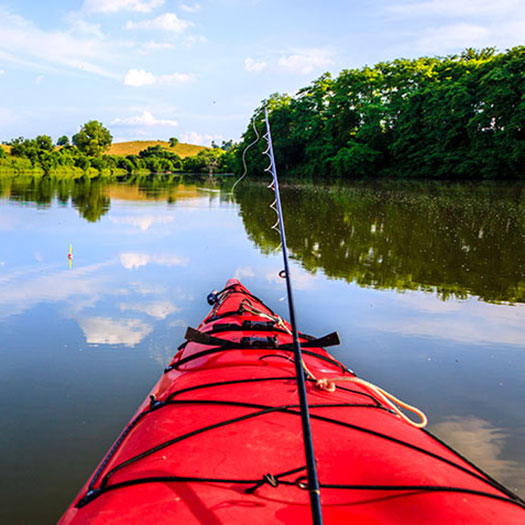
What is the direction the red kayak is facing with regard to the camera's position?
facing away from the viewer
